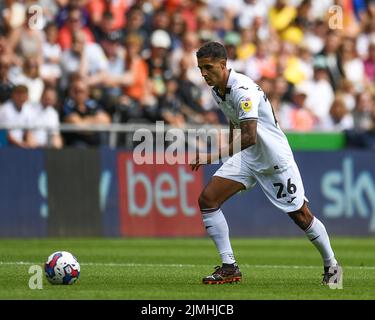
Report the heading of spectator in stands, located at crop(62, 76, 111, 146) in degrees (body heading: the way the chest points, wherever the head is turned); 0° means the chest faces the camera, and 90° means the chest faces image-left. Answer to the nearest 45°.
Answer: approximately 0°

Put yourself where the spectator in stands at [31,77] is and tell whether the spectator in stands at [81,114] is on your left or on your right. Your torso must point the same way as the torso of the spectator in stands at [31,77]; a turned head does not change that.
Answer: on your left

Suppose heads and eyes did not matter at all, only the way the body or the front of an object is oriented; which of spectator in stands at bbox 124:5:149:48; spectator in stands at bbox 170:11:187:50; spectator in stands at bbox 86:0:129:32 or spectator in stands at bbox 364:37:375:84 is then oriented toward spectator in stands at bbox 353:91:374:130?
spectator in stands at bbox 364:37:375:84

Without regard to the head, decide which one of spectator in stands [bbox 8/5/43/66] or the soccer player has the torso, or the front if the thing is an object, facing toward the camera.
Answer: the spectator in stands

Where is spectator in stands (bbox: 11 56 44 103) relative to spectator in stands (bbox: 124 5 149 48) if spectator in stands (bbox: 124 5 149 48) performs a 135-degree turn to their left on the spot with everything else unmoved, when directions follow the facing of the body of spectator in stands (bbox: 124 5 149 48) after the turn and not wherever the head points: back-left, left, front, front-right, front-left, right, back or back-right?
back

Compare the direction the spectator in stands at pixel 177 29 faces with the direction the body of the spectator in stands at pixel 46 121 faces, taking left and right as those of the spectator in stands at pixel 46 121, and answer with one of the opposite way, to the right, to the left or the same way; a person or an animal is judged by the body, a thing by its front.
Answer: the same way

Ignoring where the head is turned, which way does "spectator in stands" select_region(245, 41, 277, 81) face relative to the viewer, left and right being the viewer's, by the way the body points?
facing the viewer

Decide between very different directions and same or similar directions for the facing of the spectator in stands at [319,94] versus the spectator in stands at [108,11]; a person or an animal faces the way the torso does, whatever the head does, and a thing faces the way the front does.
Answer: same or similar directions

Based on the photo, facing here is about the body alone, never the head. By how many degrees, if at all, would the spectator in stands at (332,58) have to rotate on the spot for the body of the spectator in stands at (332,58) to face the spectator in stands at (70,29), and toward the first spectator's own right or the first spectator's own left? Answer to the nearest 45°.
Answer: approximately 45° to the first spectator's own right

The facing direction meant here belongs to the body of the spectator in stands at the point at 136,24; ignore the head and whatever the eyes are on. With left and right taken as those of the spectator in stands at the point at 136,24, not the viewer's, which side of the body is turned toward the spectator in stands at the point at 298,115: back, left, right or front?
left

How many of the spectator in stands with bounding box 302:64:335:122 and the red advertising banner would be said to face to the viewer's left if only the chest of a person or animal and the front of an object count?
0

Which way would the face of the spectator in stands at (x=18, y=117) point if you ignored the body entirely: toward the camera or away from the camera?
toward the camera

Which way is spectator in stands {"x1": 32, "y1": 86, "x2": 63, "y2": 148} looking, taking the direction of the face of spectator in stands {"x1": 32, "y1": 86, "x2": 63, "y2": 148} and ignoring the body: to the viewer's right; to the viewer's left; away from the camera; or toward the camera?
toward the camera

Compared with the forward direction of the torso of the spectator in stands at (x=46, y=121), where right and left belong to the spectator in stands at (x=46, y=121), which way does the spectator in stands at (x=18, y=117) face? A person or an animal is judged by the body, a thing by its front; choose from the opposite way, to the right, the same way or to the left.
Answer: the same way

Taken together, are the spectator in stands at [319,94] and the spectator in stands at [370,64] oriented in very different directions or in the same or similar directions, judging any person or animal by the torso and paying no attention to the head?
same or similar directions

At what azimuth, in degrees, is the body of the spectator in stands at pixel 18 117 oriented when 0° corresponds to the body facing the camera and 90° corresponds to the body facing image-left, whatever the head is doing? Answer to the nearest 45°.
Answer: approximately 0°
